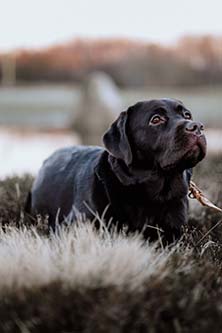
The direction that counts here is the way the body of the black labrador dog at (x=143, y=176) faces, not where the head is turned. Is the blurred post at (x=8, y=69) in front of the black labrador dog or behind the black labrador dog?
behind

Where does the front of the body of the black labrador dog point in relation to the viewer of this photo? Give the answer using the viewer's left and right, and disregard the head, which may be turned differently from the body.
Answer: facing the viewer and to the right of the viewer
